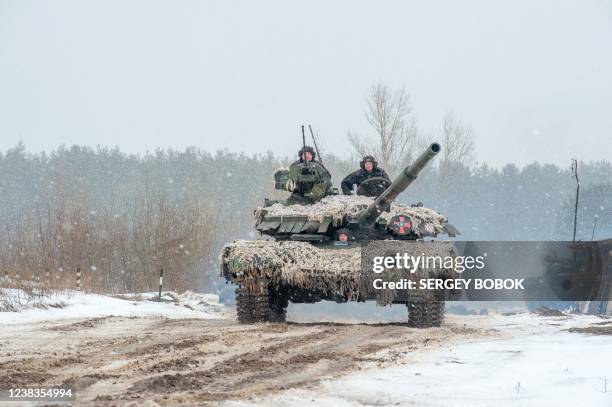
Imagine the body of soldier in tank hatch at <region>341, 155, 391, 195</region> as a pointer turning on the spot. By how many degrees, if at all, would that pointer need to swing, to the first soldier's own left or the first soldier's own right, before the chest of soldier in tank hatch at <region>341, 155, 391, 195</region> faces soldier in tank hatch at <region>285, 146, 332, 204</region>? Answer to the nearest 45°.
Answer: approximately 45° to the first soldier's own right

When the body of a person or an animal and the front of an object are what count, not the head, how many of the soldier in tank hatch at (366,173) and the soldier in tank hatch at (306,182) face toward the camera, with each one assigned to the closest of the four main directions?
2

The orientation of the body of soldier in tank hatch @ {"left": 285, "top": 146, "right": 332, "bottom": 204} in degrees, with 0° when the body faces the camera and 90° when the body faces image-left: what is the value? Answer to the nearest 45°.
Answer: approximately 0°
